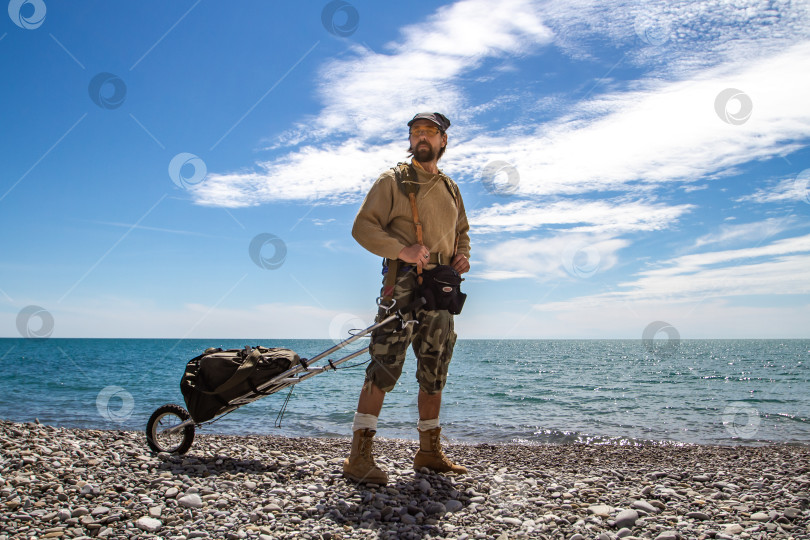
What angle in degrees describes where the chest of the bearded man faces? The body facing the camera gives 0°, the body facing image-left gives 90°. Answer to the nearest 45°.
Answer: approximately 315°

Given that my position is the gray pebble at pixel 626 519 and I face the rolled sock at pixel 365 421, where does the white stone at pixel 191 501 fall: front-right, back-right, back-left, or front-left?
front-left

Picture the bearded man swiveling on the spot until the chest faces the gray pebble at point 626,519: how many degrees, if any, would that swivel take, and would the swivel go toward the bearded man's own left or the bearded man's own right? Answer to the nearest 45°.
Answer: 0° — they already face it

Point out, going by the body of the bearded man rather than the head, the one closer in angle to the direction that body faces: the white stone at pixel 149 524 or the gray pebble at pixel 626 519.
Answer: the gray pebble

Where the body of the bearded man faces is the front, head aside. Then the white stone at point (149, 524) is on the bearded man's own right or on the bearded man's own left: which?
on the bearded man's own right

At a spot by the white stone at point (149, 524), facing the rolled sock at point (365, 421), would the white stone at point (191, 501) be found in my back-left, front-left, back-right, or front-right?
front-left

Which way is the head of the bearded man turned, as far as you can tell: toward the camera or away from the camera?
toward the camera
